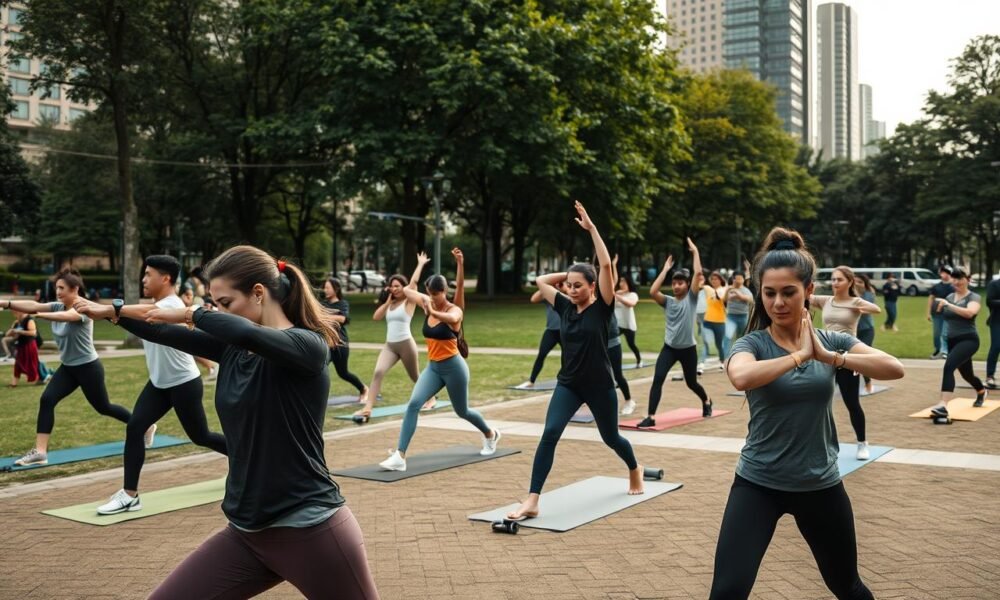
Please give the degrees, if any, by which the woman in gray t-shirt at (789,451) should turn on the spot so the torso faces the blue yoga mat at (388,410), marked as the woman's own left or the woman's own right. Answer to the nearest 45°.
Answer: approximately 135° to the woman's own right

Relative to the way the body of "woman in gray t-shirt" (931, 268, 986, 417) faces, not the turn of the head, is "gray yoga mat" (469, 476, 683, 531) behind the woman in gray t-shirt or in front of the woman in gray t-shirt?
in front

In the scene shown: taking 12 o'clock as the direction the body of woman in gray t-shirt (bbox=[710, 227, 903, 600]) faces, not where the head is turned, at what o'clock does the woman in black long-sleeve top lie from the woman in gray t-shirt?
The woman in black long-sleeve top is roughly at 2 o'clock from the woman in gray t-shirt.

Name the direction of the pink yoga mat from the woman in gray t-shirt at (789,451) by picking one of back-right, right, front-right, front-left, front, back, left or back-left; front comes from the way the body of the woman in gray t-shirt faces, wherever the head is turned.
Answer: back

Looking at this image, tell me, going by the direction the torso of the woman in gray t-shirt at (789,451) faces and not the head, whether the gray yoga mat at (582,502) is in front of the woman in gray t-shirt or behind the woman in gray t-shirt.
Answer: behind

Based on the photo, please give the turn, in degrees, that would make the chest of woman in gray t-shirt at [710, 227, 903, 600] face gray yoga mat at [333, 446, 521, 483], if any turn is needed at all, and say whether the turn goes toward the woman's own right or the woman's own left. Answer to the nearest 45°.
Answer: approximately 135° to the woman's own right

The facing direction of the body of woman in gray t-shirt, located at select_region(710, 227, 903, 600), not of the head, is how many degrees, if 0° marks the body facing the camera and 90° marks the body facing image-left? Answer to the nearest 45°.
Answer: approximately 0°

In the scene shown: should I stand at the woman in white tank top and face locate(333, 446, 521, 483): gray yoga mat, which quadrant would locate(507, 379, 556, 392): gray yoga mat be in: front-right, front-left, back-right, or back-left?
back-left

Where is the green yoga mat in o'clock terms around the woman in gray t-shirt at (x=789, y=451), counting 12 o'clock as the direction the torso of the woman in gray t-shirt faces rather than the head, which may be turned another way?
The green yoga mat is roughly at 4 o'clock from the woman in gray t-shirt.

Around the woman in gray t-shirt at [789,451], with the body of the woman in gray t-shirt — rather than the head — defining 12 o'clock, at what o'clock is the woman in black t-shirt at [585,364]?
The woman in black t-shirt is roughly at 5 o'clock from the woman in gray t-shirt.

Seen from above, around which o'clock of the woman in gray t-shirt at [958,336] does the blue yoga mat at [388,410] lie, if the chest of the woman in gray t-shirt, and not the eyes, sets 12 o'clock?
The blue yoga mat is roughly at 1 o'clock from the woman in gray t-shirt.

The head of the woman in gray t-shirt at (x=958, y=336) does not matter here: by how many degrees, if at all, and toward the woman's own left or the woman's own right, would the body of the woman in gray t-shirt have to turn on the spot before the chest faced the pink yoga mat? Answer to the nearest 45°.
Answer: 0° — they already face it

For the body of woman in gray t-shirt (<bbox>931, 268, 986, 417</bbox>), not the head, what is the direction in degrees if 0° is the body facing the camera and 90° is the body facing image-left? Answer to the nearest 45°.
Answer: approximately 45°
